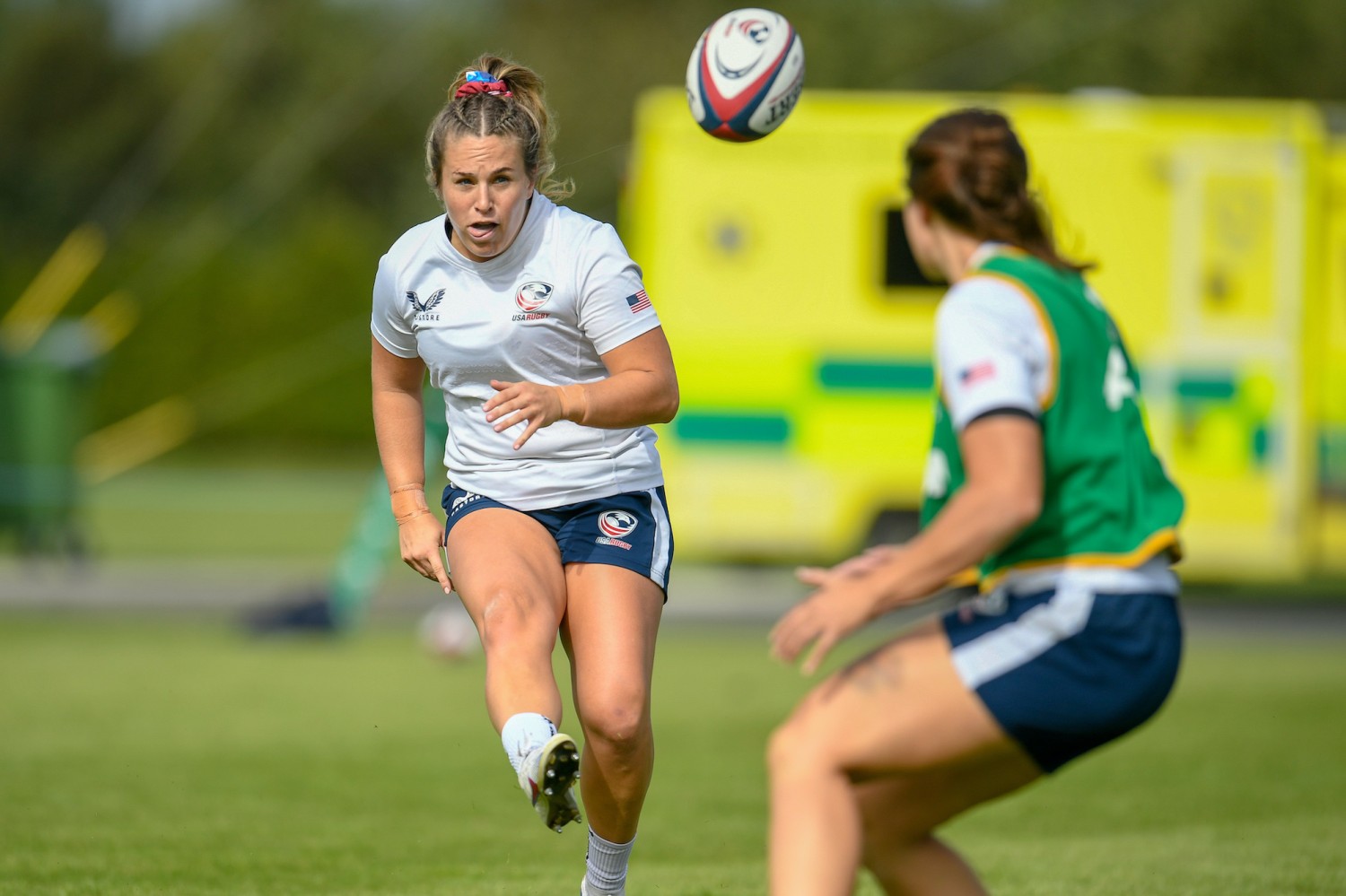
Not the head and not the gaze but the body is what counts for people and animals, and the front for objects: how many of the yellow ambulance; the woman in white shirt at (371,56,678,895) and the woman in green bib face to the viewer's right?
1

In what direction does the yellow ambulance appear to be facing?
to the viewer's right

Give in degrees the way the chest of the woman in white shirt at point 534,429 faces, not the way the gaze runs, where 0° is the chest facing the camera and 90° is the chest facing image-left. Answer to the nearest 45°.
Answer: approximately 0°

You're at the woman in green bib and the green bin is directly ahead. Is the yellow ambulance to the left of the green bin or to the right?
right

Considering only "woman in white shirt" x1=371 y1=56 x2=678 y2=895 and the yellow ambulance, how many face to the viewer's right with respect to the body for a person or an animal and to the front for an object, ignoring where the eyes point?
1

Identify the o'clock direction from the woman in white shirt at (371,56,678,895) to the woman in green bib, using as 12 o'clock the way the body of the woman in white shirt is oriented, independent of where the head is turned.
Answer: The woman in green bib is roughly at 11 o'clock from the woman in white shirt.

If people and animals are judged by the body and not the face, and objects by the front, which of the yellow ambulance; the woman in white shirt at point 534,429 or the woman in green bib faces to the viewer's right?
the yellow ambulance

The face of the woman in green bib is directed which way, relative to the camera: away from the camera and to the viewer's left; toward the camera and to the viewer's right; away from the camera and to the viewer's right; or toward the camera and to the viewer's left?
away from the camera and to the viewer's left

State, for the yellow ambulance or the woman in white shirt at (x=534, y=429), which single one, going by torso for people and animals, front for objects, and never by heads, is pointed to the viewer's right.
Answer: the yellow ambulance

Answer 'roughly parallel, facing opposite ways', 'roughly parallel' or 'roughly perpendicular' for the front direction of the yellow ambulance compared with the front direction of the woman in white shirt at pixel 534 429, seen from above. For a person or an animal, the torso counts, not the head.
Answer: roughly perpendicular
